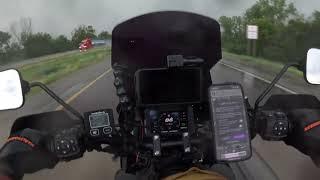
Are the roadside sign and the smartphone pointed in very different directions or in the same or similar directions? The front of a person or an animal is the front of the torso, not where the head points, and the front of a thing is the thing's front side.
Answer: same or similar directions

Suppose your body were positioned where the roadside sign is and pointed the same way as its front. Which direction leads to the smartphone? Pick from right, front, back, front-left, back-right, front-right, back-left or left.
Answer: front

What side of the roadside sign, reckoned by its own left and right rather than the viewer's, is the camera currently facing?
front

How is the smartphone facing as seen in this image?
toward the camera

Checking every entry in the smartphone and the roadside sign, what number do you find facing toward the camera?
2

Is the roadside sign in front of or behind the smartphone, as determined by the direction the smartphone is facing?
behind
